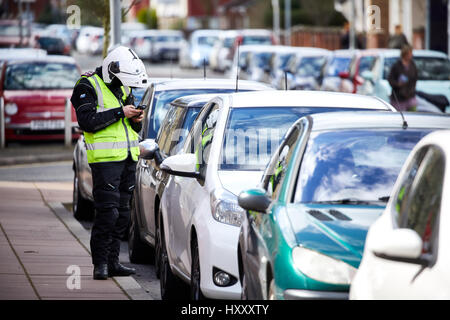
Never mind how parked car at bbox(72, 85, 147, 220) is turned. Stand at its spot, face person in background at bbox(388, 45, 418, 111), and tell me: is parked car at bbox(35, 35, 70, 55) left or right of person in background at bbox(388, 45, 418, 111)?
left

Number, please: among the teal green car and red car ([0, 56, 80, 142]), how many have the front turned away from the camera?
0

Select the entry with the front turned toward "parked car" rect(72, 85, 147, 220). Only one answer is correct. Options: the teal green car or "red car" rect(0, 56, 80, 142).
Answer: the red car

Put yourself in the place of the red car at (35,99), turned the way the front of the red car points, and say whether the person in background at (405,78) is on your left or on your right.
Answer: on your left

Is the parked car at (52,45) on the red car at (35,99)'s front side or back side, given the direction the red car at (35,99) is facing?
on the back side

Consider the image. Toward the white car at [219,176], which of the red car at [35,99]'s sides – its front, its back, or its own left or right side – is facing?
front

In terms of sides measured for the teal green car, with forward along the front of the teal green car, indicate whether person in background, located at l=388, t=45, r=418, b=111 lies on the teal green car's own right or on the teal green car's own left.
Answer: on the teal green car's own left

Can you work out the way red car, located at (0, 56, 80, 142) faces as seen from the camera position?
facing the viewer

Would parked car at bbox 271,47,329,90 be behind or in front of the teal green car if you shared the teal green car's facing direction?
behind

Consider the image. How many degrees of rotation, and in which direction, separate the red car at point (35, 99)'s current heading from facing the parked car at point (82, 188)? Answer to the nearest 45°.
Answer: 0° — it already faces it

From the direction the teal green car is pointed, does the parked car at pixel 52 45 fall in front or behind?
behind

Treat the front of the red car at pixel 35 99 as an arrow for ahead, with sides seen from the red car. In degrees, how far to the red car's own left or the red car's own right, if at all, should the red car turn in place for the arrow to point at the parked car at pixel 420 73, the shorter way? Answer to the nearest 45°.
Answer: approximately 90° to the red car's own left
